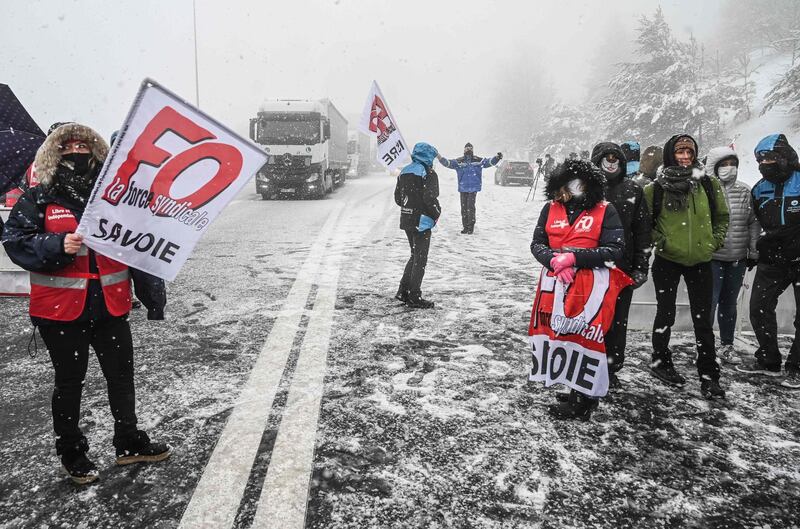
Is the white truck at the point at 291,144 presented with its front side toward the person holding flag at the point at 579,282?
yes

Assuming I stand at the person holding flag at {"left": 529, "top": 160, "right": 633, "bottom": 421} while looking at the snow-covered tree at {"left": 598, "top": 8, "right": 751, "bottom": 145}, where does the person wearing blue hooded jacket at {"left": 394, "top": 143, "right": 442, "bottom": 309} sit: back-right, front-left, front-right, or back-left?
front-left

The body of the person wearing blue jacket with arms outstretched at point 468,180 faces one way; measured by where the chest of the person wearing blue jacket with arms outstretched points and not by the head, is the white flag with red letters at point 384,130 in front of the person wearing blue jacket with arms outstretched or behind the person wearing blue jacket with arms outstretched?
in front

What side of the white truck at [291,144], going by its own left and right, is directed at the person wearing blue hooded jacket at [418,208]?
front

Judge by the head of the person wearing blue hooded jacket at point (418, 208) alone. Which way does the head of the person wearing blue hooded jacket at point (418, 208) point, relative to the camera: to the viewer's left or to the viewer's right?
to the viewer's right

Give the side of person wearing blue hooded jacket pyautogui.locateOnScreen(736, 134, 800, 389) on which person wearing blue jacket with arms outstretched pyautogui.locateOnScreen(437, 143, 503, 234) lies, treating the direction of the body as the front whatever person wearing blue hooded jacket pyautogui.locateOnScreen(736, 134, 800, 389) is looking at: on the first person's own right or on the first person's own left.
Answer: on the first person's own right

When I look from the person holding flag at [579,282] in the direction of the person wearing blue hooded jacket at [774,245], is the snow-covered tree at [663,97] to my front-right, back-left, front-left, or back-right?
front-left

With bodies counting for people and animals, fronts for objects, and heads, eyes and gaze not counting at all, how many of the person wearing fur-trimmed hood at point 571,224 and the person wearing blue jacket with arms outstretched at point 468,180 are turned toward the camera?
2

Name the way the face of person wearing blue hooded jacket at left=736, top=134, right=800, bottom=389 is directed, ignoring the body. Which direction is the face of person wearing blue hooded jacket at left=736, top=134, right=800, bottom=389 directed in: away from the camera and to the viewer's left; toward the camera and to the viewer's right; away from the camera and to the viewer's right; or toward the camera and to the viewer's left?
toward the camera and to the viewer's left

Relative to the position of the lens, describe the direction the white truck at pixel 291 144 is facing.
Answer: facing the viewer

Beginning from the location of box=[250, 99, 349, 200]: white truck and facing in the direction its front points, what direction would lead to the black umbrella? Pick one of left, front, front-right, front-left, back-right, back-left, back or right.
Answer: front

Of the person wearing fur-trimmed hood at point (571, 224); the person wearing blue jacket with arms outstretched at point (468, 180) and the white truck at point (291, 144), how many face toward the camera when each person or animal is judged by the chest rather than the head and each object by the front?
3

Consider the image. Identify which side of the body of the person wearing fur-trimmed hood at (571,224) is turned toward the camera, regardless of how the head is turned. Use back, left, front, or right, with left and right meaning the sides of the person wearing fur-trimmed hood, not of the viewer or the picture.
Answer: front

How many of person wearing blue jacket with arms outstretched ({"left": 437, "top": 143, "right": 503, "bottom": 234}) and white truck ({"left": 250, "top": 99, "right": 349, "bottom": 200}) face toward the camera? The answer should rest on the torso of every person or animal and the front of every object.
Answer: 2

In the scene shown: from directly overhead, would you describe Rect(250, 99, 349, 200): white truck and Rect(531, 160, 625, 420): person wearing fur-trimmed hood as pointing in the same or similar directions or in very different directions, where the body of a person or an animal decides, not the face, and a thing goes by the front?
same or similar directions

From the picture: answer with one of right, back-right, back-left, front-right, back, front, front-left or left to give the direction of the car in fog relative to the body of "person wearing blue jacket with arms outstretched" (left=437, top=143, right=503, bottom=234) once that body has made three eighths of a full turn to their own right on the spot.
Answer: front-right

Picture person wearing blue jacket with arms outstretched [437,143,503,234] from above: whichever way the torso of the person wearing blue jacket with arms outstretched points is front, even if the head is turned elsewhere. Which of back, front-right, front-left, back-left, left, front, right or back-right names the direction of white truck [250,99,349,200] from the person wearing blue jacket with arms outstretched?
back-right

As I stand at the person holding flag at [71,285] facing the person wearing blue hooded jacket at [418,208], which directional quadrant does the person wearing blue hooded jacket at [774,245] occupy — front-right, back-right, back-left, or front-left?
front-right

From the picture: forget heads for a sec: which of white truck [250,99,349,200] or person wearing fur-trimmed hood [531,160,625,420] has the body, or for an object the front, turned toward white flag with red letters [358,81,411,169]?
the white truck

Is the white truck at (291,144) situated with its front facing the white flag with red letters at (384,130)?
yes

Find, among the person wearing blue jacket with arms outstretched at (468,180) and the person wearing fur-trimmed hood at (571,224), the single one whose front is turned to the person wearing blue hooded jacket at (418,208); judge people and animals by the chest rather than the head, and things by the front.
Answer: the person wearing blue jacket with arms outstretched at (468,180)

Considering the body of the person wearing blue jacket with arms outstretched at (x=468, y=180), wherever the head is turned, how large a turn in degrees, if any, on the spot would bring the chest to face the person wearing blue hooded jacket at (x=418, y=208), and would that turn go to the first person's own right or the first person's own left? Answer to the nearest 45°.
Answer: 0° — they already face them

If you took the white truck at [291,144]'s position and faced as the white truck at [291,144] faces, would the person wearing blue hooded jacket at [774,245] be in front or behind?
in front
